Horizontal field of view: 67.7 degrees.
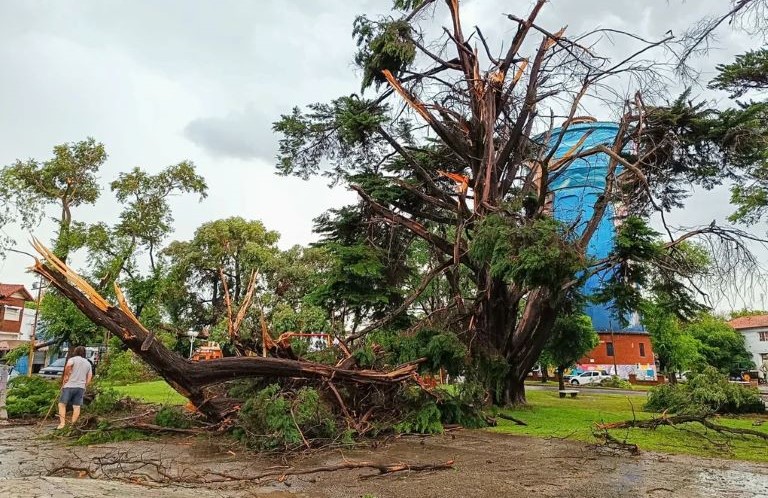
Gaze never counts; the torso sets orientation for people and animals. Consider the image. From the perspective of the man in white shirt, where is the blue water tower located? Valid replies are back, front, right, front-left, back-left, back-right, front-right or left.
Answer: right

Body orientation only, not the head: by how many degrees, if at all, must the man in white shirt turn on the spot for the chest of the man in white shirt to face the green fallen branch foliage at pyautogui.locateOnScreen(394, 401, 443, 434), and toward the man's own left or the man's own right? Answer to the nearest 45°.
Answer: approximately 90° to the man's own right

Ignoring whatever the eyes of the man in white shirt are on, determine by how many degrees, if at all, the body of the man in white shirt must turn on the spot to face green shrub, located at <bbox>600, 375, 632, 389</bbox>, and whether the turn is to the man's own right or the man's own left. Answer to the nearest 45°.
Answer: approximately 45° to the man's own right

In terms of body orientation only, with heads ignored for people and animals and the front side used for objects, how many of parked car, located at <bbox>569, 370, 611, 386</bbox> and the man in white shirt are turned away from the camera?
1

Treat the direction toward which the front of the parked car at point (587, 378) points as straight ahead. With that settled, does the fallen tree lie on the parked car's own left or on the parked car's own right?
on the parked car's own left

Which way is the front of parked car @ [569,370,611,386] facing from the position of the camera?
facing to the left of the viewer

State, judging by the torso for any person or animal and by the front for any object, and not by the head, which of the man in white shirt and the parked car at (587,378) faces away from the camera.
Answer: the man in white shirt

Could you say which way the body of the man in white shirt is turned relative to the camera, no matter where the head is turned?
away from the camera

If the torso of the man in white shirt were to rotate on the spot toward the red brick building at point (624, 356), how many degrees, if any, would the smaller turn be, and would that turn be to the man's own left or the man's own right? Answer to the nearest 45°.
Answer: approximately 45° to the man's own right
